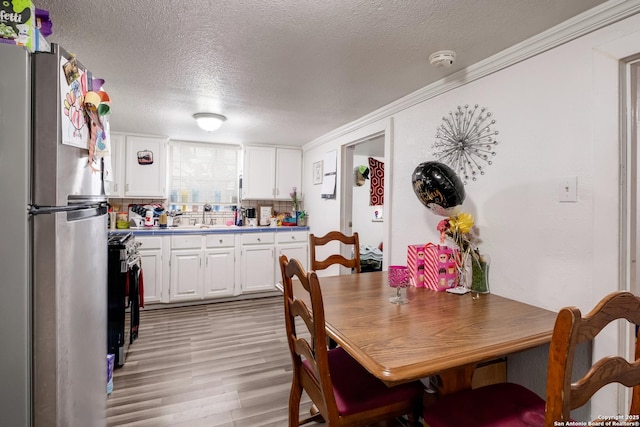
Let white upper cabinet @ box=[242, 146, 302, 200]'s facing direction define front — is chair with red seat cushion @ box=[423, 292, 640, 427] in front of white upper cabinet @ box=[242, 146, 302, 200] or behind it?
in front

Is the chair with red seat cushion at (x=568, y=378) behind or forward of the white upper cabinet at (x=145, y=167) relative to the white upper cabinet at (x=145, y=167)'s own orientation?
forward

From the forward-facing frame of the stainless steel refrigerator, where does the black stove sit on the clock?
The black stove is roughly at 8 o'clock from the stainless steel refrigerator.

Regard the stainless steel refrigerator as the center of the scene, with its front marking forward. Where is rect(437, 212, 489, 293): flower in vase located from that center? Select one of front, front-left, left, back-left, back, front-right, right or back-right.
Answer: front-left

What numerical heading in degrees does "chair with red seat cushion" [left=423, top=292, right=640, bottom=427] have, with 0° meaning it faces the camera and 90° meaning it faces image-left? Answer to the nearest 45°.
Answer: approximately 135°

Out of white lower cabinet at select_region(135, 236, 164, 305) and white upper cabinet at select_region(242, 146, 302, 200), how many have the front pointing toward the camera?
2

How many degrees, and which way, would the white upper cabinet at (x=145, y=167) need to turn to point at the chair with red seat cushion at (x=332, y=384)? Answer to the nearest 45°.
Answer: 0° — it already faces it

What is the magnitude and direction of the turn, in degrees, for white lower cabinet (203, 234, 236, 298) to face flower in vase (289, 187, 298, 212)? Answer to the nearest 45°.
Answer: approximately 90° to its left

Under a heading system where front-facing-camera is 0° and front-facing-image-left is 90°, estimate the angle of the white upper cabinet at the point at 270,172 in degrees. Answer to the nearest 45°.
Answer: approximately 0°

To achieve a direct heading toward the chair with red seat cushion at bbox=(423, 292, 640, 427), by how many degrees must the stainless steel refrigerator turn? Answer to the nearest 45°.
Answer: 0° — it already faces it

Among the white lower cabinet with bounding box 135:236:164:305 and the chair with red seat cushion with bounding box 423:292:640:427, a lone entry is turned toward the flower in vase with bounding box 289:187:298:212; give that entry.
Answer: the chair with red seat cushion

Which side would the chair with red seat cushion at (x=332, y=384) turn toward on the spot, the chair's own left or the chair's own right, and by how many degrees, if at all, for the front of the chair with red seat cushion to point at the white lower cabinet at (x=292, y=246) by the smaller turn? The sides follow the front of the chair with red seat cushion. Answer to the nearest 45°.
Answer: approximately 45° to the chair's own left
